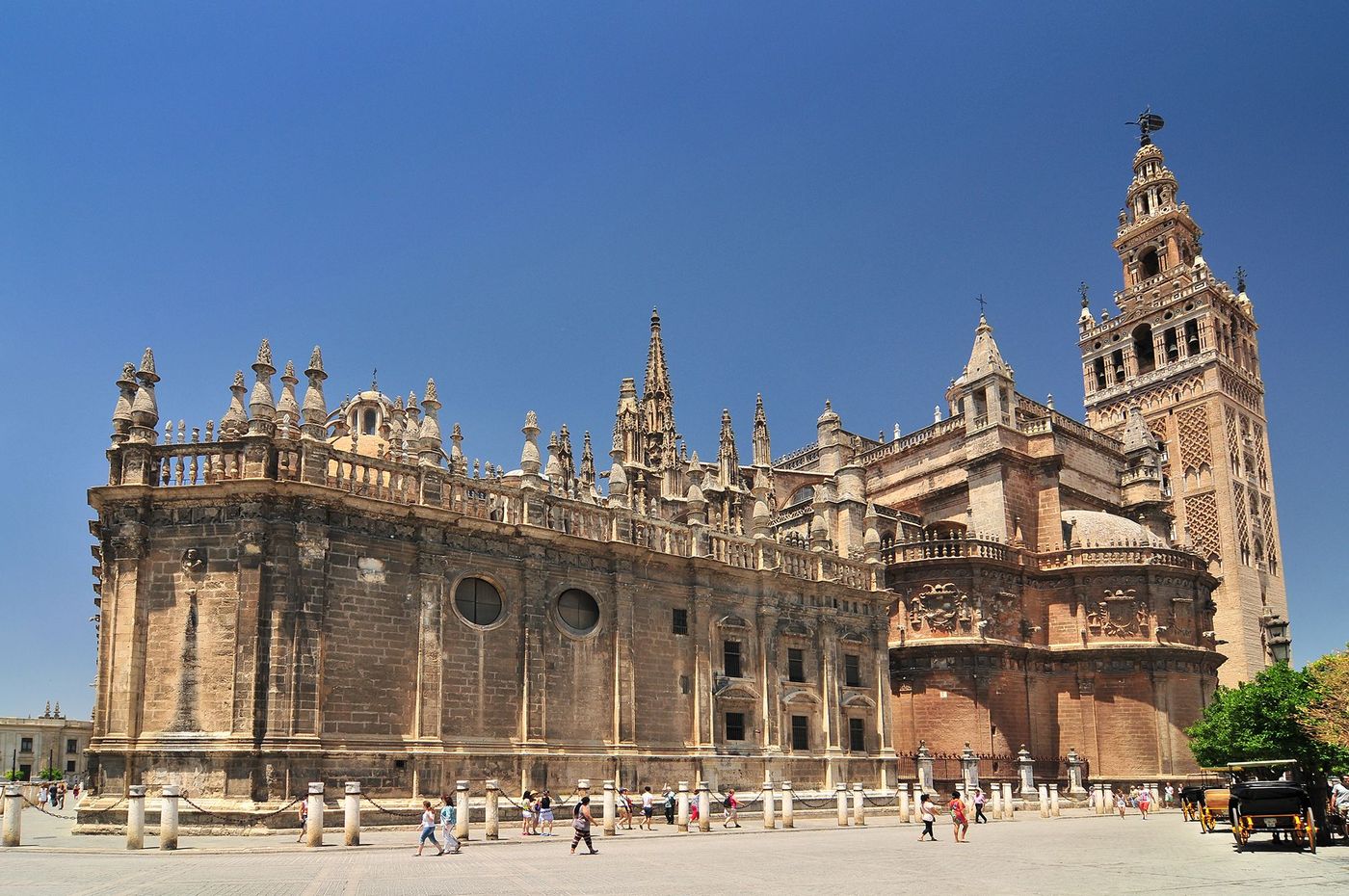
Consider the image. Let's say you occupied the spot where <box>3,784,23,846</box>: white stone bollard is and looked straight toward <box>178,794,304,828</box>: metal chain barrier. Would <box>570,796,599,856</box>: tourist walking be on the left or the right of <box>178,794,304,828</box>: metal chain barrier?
right

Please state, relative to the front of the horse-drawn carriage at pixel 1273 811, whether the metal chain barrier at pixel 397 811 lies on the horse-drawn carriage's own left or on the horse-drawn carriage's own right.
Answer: on the horse-drawn carriage's own left

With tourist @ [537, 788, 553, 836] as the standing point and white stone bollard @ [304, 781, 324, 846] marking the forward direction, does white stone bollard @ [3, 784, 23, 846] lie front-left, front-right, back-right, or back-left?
front-right

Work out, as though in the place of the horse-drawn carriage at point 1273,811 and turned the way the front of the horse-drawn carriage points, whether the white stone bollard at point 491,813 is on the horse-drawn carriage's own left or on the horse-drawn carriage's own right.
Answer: on the horse-drawn carriage's own left

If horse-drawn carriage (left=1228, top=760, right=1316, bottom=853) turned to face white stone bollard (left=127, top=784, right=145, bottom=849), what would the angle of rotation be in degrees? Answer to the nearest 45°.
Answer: approximately 135° to its left

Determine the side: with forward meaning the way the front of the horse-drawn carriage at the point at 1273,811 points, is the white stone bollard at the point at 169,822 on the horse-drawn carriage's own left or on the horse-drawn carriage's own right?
on the horse-drawn carriage's own left

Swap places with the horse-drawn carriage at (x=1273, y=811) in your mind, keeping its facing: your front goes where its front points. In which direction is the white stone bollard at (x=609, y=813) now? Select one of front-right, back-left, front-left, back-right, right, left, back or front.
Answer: left

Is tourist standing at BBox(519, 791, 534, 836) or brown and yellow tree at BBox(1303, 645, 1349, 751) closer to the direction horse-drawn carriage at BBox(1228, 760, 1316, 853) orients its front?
the brown and yellow tree
